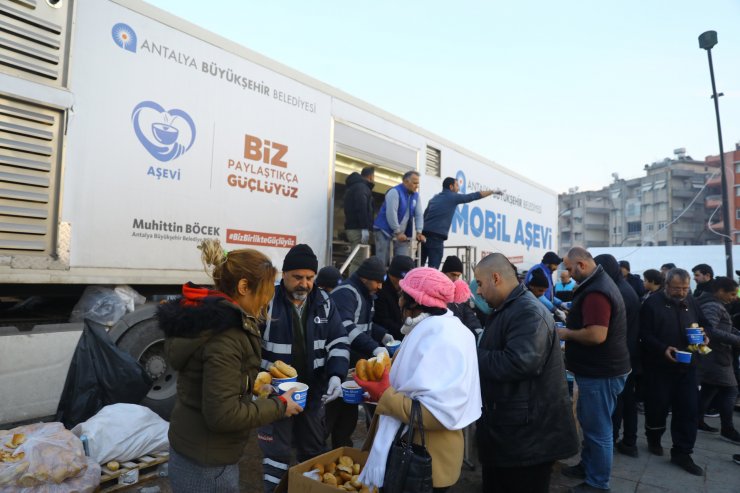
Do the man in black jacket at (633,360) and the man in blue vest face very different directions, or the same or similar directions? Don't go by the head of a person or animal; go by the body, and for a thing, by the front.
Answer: very different directions

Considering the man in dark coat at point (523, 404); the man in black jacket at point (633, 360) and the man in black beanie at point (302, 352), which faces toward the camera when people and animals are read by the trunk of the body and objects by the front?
the man in black beanie

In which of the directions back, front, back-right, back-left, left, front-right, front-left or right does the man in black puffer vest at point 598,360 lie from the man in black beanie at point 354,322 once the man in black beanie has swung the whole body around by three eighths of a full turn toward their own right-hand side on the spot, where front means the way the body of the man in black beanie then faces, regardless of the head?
back

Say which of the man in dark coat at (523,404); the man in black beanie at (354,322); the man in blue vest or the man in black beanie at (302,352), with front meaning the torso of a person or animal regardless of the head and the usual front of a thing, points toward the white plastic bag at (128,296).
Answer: the man in dark coat

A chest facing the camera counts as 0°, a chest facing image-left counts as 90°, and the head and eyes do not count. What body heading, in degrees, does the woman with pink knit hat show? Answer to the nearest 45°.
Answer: approximately 90°

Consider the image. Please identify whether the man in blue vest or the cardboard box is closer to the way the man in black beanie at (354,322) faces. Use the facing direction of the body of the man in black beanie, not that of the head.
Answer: the cardboard box

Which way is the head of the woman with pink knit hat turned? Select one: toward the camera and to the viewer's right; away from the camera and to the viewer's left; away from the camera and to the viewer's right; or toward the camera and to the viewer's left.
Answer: away from the camera and to the viewer's left

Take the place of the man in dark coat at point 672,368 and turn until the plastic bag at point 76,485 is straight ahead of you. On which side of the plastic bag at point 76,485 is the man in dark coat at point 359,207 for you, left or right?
right

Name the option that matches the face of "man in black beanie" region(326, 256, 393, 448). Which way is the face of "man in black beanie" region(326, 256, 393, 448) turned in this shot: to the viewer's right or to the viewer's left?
to the viewer's right

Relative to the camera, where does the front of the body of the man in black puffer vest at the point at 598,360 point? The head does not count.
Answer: to the viewer's left

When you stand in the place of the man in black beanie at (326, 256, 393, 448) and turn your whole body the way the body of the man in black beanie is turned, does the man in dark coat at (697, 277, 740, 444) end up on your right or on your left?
on your left

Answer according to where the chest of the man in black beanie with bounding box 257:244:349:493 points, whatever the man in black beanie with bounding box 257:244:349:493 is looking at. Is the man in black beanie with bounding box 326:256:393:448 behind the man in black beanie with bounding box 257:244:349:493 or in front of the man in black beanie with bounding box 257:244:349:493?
behind

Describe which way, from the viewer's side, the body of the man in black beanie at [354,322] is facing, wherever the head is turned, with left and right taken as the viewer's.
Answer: facing the viewer and to the right of the viewer

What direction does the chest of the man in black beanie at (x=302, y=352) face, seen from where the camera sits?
toward the camera

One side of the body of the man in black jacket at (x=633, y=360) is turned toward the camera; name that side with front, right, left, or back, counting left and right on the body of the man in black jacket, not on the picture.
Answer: left
